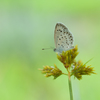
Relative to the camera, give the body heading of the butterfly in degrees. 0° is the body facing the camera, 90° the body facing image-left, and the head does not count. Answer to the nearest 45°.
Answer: approximately 90°
